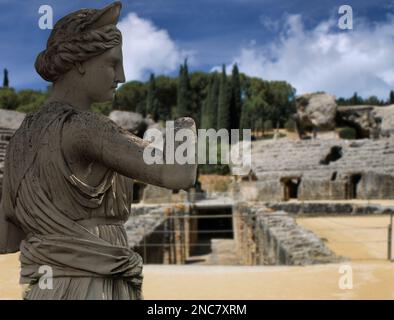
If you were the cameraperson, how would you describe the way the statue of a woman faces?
facing away from the viewer and to the right of the viewer

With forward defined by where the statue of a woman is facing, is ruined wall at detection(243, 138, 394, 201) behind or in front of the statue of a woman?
in front

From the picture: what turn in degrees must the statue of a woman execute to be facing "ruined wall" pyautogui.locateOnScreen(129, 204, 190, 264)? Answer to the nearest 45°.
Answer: approximately 45° to its left

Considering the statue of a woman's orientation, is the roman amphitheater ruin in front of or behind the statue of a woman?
in front
